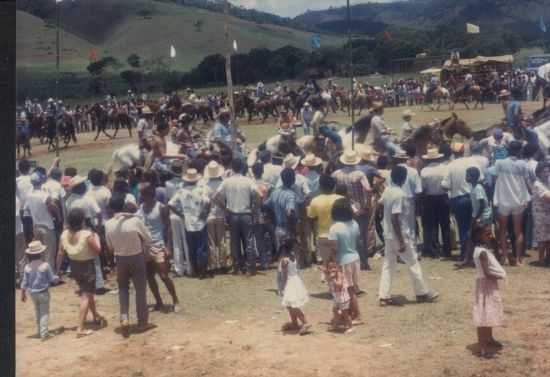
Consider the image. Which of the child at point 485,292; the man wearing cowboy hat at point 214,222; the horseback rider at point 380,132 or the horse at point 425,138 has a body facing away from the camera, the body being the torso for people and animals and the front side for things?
the man wearing cowboy hat

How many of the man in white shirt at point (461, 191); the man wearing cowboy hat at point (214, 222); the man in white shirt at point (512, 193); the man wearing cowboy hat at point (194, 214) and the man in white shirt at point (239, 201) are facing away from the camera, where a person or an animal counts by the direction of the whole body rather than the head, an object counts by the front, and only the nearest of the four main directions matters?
5

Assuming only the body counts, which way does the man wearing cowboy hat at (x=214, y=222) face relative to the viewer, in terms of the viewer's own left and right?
facing away from the viewer

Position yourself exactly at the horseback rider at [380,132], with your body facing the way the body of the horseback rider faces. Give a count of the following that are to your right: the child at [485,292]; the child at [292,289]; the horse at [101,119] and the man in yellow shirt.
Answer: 3

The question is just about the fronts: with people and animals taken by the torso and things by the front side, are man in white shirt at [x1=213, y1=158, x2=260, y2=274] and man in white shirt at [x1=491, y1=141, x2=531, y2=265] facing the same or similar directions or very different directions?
same or similar directions

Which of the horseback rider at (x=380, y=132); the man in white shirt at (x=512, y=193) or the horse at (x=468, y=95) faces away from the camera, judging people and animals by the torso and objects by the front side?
the man in white shirt

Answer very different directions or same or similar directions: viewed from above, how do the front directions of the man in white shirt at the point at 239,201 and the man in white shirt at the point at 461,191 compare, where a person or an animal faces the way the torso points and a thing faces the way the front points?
same or similar directions

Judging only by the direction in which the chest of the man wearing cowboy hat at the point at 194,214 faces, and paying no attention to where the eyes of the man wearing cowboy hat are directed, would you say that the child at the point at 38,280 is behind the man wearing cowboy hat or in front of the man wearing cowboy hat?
behind

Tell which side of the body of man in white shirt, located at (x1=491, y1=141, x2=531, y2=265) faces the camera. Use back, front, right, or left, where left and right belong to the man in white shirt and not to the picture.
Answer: back

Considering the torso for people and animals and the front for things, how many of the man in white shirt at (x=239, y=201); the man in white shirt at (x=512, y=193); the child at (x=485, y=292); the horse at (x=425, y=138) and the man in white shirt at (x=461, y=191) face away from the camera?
3

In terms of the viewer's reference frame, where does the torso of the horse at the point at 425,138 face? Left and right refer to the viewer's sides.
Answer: facing to the right of the viewer

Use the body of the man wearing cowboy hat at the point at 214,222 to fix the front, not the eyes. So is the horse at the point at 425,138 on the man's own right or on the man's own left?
on the man's own right
